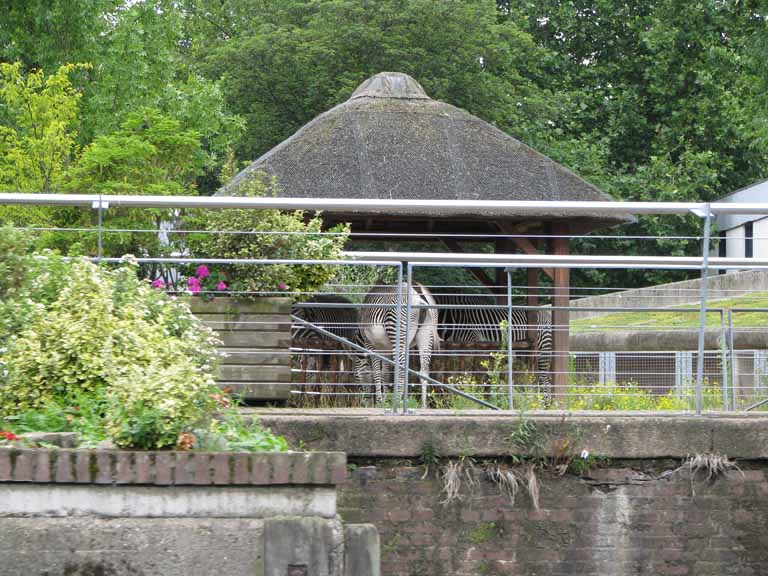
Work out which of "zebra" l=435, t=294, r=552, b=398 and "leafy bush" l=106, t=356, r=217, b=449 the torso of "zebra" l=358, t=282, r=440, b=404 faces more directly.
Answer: the zebra

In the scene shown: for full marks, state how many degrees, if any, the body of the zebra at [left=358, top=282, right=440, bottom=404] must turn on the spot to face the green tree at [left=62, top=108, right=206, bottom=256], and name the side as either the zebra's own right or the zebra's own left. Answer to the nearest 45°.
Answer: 0° — it already faces it

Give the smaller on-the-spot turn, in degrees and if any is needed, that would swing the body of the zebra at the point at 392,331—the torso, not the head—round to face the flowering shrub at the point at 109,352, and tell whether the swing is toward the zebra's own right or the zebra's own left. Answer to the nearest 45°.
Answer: approximately 90° to the zebra's own left

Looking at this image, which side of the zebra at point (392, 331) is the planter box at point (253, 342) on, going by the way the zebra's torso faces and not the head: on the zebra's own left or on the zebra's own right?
on the zebra's own left

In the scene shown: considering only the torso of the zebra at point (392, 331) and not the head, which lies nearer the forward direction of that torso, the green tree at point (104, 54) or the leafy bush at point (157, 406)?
the green tree

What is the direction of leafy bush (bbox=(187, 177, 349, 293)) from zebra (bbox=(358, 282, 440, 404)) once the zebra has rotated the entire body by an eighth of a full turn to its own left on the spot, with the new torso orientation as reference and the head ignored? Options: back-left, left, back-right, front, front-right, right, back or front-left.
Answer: front-left

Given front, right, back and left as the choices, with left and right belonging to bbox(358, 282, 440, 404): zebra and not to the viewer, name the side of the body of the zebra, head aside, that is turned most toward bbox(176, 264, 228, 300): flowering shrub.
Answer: left

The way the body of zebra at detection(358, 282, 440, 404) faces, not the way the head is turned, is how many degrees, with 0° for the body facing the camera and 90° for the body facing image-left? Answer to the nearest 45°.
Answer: approximately 135°

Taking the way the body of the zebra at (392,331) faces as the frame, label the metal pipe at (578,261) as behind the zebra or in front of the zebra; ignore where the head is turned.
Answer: behind
